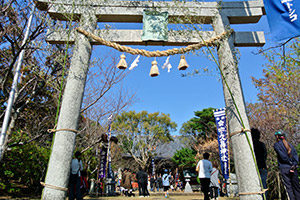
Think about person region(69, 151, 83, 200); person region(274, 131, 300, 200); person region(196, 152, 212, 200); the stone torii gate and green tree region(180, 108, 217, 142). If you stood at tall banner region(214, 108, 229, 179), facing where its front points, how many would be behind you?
1

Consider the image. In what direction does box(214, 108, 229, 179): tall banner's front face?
toward the camera

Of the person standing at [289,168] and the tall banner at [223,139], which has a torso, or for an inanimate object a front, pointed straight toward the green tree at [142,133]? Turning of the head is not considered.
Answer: the person standing
